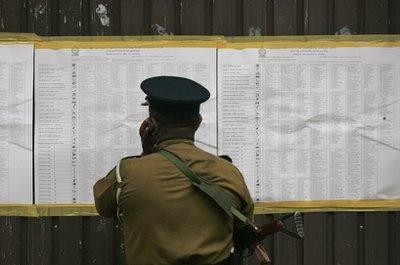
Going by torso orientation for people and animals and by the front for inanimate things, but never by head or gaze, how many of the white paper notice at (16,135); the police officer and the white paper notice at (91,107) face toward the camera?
2

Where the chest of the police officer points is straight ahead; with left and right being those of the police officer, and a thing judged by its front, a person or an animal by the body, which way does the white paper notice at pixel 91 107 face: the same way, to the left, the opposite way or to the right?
the opposite way

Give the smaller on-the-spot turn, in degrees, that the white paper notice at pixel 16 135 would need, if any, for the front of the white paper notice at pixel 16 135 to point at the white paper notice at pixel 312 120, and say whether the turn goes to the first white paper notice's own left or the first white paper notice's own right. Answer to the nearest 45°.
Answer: approximately 90° to the first white paper notice's own left

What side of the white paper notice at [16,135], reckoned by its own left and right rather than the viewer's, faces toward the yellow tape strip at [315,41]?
left

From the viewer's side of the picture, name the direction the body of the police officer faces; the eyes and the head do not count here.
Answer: away from the camera

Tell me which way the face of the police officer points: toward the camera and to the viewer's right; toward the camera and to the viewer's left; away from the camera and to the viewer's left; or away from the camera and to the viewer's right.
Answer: away from the camera and to the viewer's left

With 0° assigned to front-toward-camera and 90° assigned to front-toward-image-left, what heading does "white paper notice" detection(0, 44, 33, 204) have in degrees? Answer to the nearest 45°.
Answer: approximately 0°

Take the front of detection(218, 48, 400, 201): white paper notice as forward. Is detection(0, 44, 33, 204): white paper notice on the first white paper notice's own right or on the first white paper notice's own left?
on the first white paper notice's own right
